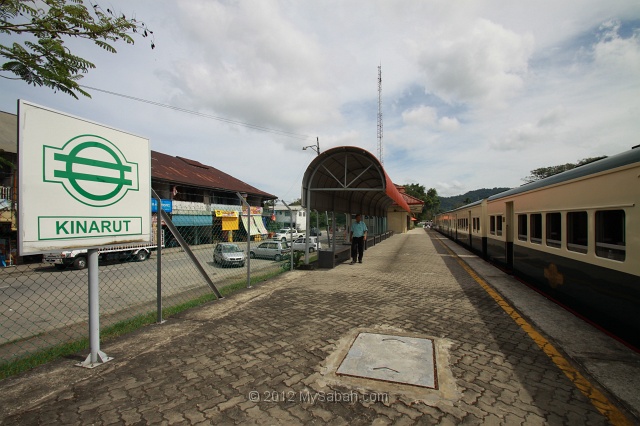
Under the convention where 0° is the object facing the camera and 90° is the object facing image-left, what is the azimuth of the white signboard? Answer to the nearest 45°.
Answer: approximately 315°

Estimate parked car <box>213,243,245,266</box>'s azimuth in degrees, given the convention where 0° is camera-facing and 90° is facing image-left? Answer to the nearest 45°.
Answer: approximately 315°

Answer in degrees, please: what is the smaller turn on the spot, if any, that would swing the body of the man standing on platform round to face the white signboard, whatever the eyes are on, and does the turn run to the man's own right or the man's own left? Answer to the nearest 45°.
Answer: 0° — they already face it

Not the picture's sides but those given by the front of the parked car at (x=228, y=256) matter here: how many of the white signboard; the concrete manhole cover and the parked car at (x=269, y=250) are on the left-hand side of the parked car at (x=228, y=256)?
1

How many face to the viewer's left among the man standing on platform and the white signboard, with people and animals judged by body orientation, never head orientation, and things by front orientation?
0

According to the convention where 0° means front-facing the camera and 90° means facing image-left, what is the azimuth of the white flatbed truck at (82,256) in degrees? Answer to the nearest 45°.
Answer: approximately 45°

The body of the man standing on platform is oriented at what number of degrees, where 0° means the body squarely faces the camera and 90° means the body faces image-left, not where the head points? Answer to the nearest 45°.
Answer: approximately 0°

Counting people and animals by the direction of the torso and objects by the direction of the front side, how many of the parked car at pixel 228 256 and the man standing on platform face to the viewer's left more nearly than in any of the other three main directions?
0
